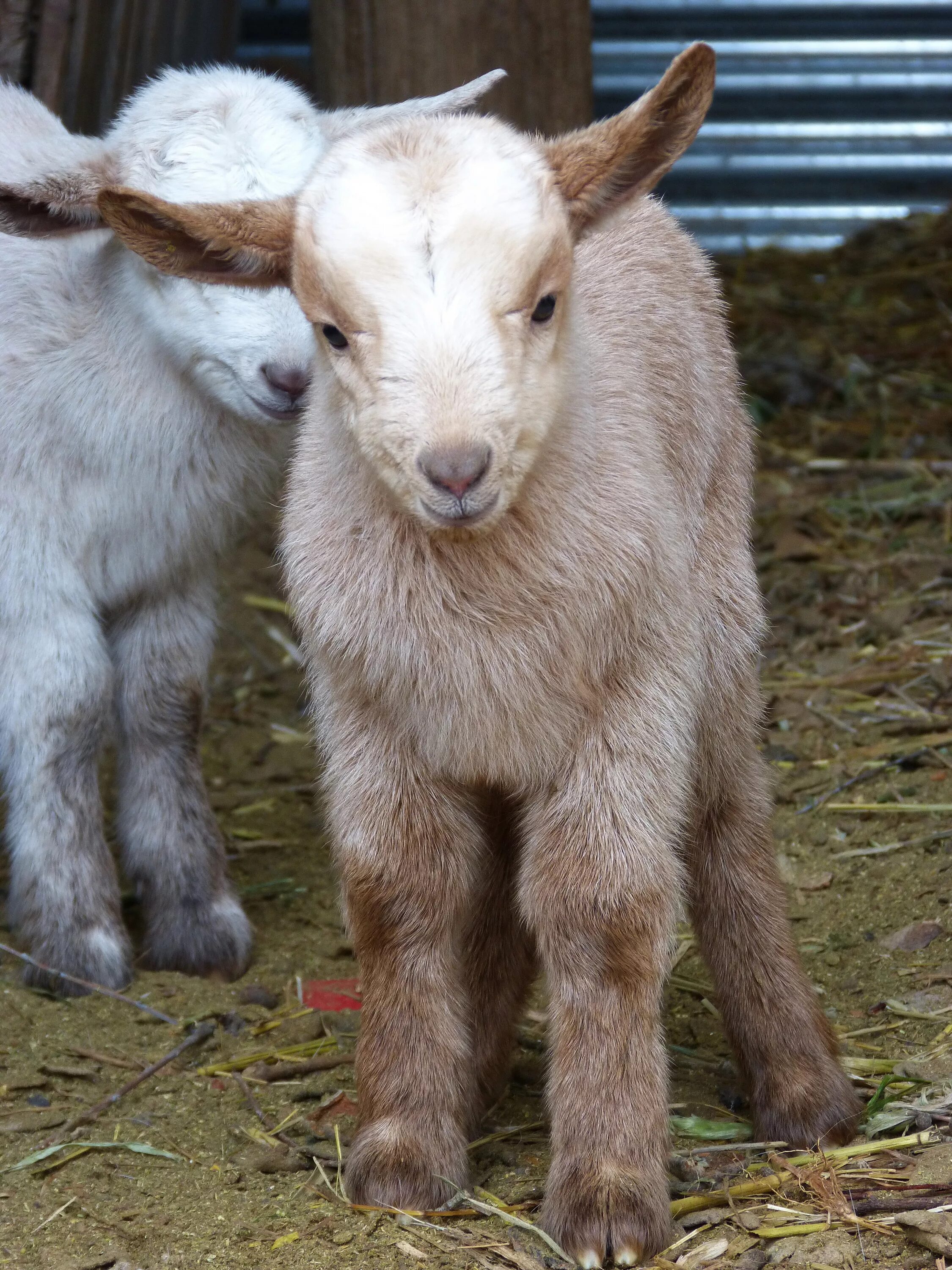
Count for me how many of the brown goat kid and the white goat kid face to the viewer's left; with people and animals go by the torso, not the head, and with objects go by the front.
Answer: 0

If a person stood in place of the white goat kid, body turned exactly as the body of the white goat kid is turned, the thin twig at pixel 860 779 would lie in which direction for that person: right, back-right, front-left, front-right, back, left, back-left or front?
front-left

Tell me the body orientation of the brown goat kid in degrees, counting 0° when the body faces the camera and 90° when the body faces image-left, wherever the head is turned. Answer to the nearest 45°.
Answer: approximately 0°

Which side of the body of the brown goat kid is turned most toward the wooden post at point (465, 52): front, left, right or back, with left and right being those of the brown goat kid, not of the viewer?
back

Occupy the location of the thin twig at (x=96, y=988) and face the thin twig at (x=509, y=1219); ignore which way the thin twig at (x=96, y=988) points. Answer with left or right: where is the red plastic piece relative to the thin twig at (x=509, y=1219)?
left

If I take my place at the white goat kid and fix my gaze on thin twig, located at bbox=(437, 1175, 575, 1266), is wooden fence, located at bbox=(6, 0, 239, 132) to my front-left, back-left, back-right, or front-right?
back-left

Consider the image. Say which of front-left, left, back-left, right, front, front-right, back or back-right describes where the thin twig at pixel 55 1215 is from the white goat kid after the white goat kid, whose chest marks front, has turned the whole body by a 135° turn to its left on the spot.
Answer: back

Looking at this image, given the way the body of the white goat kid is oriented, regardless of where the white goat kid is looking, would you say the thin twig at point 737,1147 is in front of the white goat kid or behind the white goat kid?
in front

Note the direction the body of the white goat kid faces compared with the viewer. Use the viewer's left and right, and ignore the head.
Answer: facing the viewer and to the right of the viewer

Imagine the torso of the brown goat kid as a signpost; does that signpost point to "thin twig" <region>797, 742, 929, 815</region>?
no
